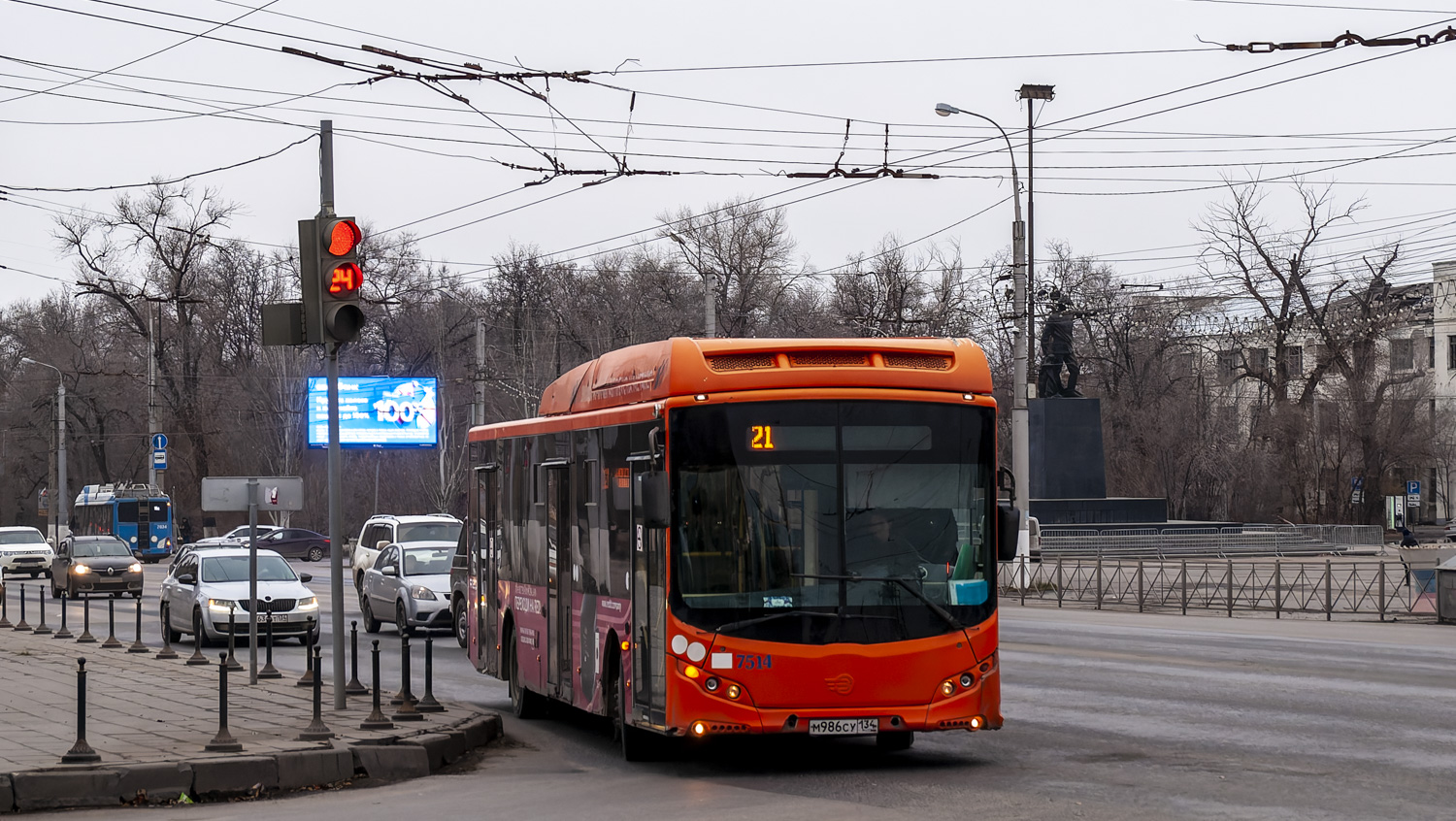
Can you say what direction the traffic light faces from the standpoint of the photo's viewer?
facing the viewer and to the right of the viewer

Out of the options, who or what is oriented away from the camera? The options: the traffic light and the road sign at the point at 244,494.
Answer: the road sign

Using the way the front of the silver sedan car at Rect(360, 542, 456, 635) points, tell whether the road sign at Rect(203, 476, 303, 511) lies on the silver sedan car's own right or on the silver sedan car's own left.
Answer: on the silver sedan car's own right

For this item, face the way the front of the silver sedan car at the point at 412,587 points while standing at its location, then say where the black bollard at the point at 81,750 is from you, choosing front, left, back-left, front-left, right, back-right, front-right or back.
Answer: front-right

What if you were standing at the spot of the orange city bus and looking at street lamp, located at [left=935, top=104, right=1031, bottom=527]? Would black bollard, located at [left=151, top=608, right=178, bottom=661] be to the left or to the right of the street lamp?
left

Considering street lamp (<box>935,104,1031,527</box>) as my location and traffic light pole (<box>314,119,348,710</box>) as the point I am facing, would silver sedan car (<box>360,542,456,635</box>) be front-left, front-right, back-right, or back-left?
front-right

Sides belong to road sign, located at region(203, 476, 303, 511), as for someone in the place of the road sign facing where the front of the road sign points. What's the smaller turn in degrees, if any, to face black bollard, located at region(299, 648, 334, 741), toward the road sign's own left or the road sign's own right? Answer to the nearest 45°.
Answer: approximately 180°

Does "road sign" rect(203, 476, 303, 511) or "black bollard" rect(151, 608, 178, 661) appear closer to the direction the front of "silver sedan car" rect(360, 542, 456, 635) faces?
the road sign

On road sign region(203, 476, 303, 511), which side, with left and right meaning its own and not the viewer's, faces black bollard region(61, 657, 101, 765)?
back

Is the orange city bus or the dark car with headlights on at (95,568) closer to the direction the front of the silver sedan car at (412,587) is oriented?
the orange city bus

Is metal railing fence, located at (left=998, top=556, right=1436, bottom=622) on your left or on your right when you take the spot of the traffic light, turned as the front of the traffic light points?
on your left

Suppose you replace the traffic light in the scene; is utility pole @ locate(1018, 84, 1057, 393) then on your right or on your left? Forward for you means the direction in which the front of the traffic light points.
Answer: on your left

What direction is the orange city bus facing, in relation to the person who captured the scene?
facing the viewer

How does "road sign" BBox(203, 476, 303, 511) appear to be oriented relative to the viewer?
away from the camera
